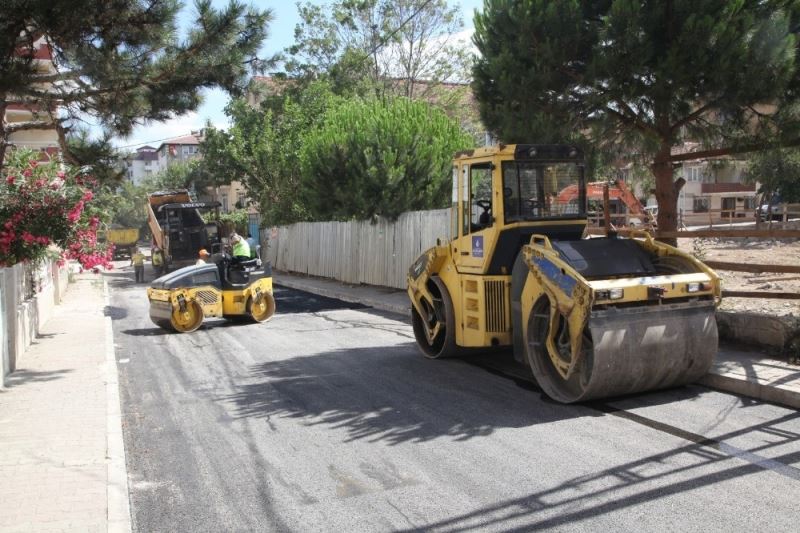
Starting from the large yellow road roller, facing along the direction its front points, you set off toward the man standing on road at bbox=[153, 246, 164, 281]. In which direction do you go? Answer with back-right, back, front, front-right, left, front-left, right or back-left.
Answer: back

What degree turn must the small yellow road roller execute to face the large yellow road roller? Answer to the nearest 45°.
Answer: approximately 90° to its left

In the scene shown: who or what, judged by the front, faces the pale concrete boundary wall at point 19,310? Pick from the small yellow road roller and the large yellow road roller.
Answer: the small yellow road roller

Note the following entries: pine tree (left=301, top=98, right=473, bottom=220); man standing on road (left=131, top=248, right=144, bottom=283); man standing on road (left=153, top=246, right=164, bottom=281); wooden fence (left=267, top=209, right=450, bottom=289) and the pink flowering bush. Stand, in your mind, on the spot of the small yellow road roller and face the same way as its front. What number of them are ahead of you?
1

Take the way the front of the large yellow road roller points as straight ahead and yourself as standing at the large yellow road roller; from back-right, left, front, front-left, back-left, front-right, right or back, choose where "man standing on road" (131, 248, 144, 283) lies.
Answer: back

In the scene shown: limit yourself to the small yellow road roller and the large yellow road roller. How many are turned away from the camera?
0

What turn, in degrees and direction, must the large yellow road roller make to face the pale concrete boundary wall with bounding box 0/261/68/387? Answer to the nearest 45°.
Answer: approximately 135° to its right

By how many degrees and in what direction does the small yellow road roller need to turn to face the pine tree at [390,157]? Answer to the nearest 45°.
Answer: approximately 180°

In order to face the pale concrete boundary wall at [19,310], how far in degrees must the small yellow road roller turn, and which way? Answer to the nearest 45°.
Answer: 0° — it already faces it

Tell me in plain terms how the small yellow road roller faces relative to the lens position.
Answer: facing the viewer and to the left of the viewer
